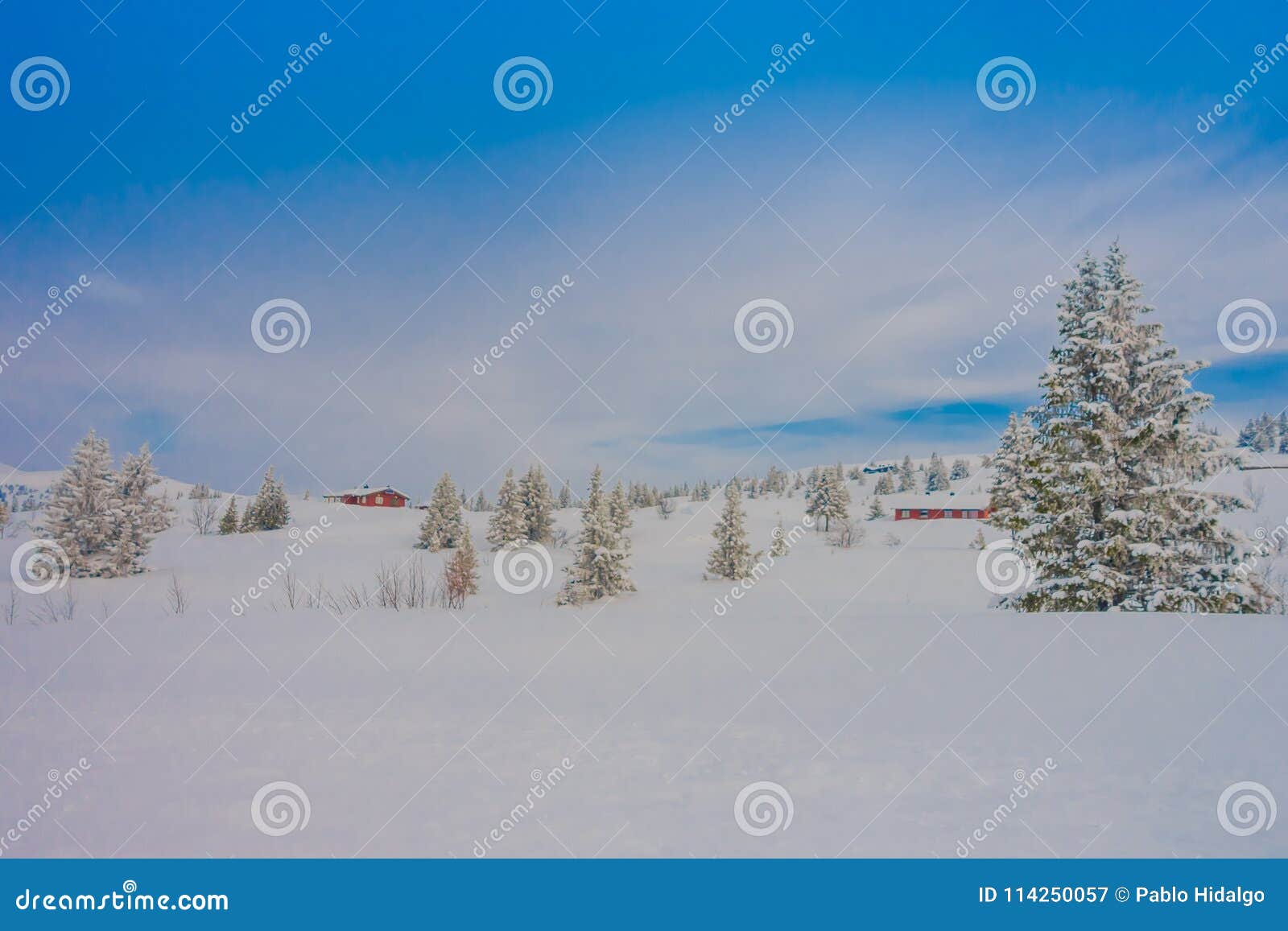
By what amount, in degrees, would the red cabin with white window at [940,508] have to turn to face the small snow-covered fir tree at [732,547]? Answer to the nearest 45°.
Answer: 0° — it already faces it

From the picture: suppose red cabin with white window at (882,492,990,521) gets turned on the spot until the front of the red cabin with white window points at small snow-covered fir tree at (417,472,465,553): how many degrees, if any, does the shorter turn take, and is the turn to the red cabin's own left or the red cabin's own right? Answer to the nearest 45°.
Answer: approximately 45° to the red cabin's own right

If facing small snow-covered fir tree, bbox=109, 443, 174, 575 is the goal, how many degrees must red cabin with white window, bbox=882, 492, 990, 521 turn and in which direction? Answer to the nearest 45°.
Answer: approximately 45° to its right

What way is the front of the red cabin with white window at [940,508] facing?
toward the camera

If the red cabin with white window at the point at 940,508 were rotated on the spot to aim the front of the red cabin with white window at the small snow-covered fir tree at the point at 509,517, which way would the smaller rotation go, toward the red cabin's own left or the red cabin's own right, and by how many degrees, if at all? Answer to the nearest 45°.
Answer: approximately 45° to the red cabin's own right

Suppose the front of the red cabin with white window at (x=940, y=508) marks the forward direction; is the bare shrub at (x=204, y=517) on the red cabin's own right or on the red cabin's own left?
on the red cabin's own right

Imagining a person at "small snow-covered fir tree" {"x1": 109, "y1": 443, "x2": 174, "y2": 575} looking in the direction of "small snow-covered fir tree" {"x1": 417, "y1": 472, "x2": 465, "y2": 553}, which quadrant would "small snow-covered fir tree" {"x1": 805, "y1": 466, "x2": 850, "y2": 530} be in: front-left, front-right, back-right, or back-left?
front-right

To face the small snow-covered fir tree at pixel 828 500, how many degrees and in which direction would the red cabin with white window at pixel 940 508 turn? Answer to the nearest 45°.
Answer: approximately 45° to its right

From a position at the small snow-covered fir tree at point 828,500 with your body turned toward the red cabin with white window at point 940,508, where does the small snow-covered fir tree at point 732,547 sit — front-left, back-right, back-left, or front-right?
back-right
